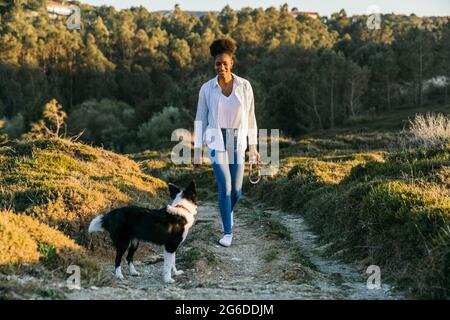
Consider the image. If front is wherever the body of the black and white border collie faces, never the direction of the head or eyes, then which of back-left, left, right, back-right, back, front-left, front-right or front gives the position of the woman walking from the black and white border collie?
front-left

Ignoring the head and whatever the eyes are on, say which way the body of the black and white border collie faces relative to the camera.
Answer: to the viewer's right

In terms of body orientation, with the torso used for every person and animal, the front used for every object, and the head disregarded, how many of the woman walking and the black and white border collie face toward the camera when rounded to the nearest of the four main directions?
1

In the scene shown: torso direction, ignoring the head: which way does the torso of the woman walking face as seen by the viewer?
toward the camera

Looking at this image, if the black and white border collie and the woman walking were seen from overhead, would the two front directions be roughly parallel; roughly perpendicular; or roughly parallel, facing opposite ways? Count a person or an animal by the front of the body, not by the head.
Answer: roughly perpendicular

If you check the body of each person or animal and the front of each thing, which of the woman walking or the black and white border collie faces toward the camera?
the woman walking

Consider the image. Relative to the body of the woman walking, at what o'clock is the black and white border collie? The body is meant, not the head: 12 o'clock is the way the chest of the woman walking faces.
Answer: The black and white border collie is roughly at 1 o'clock from the woman walking.

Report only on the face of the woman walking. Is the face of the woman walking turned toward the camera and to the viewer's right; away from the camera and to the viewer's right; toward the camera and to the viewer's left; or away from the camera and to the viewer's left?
toward the camera and to the viewer's left
